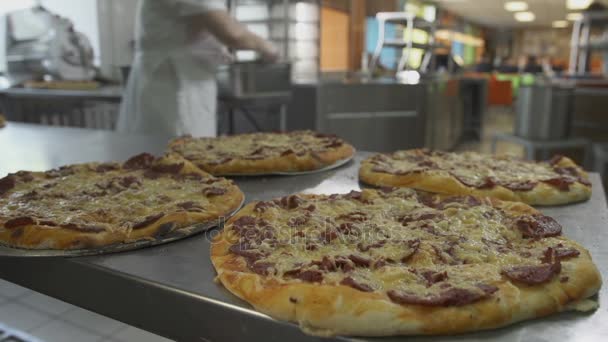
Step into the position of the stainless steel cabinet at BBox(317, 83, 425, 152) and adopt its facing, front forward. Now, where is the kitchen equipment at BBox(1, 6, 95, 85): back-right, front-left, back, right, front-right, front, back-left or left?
right

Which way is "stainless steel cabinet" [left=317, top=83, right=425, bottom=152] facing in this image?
toward the camera

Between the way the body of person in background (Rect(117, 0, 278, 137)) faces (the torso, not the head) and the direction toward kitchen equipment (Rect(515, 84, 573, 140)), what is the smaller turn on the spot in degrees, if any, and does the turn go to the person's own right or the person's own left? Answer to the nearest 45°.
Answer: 0° — they already face it

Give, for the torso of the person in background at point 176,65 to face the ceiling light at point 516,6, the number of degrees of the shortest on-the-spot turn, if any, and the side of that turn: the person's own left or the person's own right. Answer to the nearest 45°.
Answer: approximately 45° to the person's own left

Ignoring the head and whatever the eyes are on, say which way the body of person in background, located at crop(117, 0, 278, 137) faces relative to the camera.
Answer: to the viewer's right

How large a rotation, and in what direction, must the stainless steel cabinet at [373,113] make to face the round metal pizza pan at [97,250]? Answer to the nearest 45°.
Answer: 0° — it already faces it

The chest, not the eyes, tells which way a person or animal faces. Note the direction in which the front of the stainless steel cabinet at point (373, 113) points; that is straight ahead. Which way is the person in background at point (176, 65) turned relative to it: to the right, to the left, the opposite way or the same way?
to the left

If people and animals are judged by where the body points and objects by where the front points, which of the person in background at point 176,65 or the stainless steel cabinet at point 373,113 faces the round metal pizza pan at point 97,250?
the stainless steel cabinet

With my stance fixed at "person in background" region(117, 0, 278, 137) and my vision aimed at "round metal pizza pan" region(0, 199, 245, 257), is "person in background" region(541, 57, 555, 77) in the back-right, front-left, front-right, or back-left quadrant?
back-left

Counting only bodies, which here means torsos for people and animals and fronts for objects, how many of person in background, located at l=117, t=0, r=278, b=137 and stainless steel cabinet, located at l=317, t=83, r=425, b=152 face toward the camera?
1

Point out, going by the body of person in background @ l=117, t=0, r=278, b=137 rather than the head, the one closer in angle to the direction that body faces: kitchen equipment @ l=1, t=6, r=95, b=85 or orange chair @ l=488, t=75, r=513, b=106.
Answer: the orange chair

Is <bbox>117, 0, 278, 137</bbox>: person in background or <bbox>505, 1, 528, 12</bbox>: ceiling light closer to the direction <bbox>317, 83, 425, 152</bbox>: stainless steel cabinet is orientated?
the person in background

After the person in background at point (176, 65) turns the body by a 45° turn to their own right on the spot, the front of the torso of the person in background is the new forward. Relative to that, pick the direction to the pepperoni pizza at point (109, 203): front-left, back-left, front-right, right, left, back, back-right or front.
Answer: front-right
